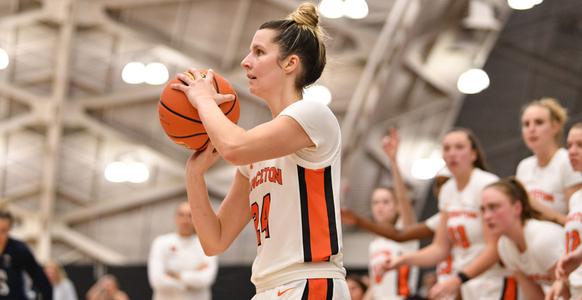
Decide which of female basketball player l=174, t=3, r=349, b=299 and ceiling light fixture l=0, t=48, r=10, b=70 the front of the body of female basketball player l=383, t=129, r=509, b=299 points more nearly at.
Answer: the female basketball player

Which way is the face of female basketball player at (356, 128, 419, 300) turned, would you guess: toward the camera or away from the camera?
toward the camera

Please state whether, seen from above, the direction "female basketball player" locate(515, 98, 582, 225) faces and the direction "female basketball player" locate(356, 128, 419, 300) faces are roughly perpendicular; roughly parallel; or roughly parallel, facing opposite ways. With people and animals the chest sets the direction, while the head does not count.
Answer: roughly parallel

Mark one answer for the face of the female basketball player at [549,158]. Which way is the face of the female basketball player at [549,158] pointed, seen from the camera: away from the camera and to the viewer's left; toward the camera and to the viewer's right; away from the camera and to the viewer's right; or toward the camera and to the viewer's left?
toward the camera and to the viewer's left

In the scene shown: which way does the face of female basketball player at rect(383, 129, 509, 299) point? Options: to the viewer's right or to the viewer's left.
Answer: to the viewer's left

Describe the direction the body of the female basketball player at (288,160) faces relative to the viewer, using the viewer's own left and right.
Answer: facing to the left of the viewer

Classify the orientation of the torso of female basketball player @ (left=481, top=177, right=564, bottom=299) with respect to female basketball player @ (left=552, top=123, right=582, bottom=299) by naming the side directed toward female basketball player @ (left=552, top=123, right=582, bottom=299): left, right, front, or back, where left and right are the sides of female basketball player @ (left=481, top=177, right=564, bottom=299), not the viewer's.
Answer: left

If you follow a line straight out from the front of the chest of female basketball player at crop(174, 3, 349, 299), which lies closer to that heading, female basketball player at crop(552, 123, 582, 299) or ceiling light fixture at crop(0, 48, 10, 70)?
the ceiling light fixture

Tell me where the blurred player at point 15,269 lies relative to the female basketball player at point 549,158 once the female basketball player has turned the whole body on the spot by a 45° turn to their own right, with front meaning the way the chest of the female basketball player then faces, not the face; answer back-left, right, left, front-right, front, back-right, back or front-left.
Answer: front

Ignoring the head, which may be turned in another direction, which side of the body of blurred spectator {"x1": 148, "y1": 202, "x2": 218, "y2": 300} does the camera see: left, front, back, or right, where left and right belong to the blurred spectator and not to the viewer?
front

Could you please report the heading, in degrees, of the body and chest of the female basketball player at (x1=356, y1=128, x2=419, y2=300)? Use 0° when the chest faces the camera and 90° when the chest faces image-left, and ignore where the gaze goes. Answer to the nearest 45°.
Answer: approximately 45°

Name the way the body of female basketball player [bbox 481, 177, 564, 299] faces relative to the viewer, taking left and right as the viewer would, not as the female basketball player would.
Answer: facing the viewer and to the left of the viewer

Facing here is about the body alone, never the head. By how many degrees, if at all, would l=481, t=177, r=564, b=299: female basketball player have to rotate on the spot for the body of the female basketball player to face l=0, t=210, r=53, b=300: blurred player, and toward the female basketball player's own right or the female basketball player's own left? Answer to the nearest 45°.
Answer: approximately 45° to the female basketball player's own right

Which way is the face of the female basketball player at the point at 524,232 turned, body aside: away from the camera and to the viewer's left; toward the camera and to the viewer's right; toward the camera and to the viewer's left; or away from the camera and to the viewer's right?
toward the camera and to the viewer's left

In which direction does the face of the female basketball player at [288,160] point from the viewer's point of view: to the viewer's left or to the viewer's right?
to the viewer's left

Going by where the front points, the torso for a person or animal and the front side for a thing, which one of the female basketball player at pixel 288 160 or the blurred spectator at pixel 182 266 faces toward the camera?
the blurred spectator
